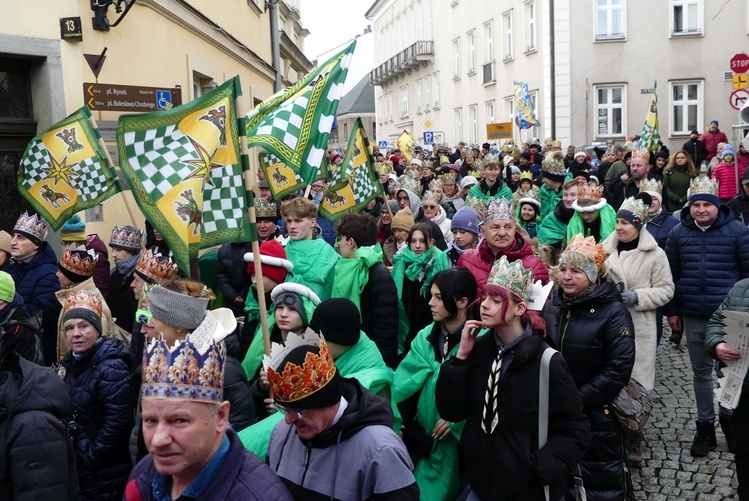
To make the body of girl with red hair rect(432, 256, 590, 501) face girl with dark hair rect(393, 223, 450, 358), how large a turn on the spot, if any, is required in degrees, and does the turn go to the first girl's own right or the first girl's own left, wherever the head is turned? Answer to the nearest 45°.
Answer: approximately 135° to the first girl's own right

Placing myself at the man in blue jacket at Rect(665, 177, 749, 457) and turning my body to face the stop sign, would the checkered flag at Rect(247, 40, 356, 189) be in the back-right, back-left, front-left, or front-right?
back-left

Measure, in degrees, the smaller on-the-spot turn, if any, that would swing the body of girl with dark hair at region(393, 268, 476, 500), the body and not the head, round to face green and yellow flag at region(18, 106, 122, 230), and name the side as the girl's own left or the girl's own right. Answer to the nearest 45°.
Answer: approximately 90° to the girl's own right

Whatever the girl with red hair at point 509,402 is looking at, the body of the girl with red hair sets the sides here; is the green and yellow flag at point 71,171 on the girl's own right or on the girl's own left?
on the girl's own right

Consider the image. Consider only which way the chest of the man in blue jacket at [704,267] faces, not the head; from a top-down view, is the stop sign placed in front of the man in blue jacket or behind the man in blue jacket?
behind

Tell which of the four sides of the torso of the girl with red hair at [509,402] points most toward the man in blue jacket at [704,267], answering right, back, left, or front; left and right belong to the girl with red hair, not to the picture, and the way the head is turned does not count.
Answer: back

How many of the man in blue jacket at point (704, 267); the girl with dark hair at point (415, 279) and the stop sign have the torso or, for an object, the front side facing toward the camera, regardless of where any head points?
3

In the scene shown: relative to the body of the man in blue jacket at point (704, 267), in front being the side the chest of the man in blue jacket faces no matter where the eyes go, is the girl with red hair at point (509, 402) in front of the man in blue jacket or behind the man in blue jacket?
in front
